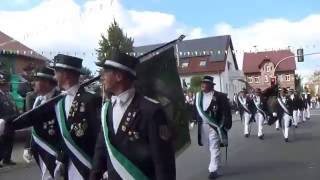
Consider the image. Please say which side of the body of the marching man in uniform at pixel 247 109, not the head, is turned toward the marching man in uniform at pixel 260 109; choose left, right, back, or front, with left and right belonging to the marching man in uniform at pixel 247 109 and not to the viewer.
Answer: left

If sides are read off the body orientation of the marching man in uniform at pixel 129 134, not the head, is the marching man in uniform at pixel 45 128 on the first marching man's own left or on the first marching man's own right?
on the first marching man's own right

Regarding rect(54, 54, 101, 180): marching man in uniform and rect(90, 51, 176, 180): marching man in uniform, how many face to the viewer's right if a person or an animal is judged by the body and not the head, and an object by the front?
0

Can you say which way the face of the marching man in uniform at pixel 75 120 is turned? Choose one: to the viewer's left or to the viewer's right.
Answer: to the viewer's left

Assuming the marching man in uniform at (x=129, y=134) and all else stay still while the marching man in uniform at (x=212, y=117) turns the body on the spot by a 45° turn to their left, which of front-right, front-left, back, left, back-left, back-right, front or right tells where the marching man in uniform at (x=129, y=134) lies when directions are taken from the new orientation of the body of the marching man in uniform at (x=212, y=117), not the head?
front

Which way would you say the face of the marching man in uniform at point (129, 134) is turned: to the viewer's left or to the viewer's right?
to the viewer's left

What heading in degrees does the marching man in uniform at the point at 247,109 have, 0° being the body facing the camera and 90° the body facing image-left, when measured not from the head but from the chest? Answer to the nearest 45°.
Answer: approximately 45°

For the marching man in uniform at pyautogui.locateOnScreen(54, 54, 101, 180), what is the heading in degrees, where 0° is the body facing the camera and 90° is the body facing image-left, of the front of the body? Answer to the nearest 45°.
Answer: approximately 45°
